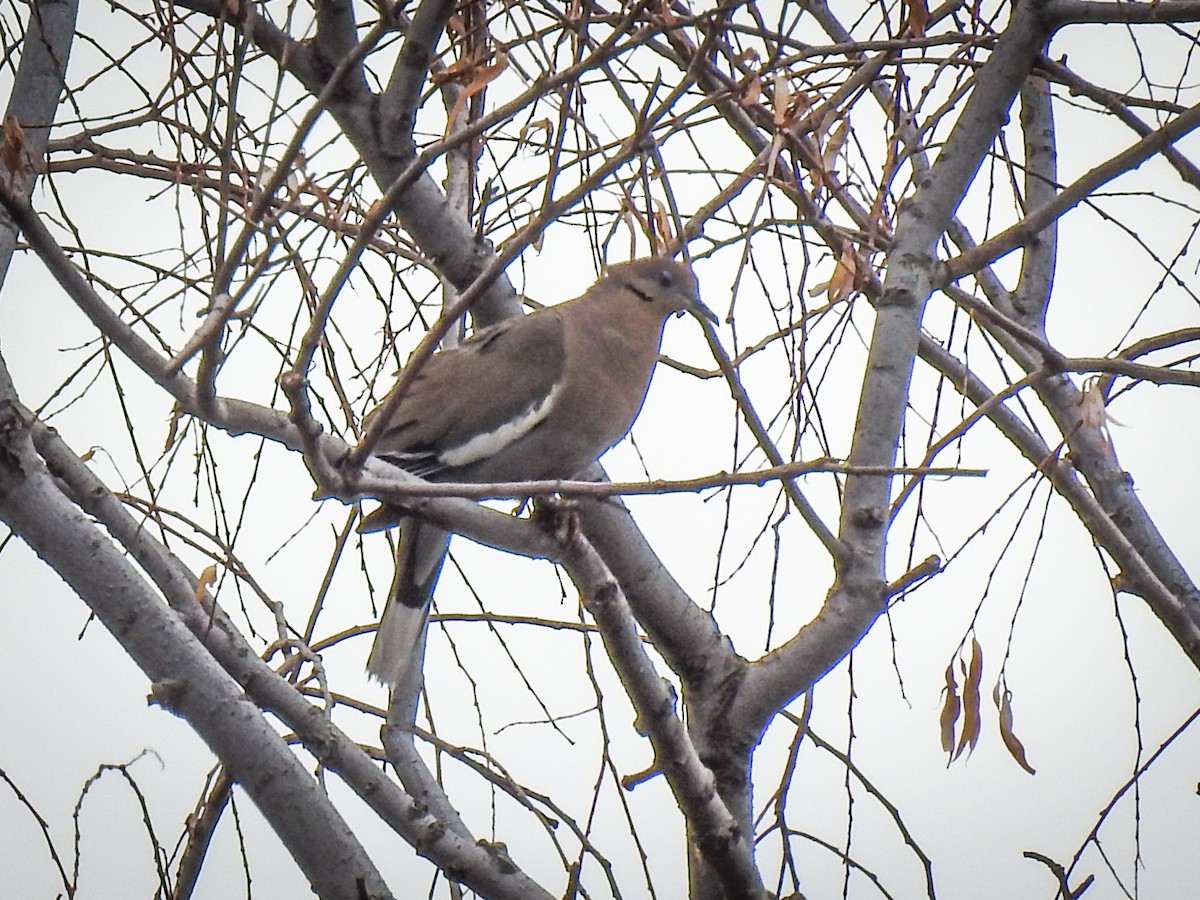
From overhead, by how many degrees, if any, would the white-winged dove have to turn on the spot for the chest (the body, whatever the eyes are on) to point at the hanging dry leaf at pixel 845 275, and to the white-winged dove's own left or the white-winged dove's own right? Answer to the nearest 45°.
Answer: approximately 45° to the white-winged dove's own right

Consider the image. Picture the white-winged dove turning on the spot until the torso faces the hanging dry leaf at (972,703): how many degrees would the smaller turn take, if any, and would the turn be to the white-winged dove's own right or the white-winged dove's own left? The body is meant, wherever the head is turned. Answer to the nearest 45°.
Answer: approximately 45° to the white-winged dove's own right

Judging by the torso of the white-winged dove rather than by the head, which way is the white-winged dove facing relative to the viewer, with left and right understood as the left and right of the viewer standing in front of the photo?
facing to the right of the viewer

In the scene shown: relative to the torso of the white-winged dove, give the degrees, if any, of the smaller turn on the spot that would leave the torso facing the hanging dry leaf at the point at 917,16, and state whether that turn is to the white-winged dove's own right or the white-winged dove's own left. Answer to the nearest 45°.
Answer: approximately 45° to the white-winged dove's own right
